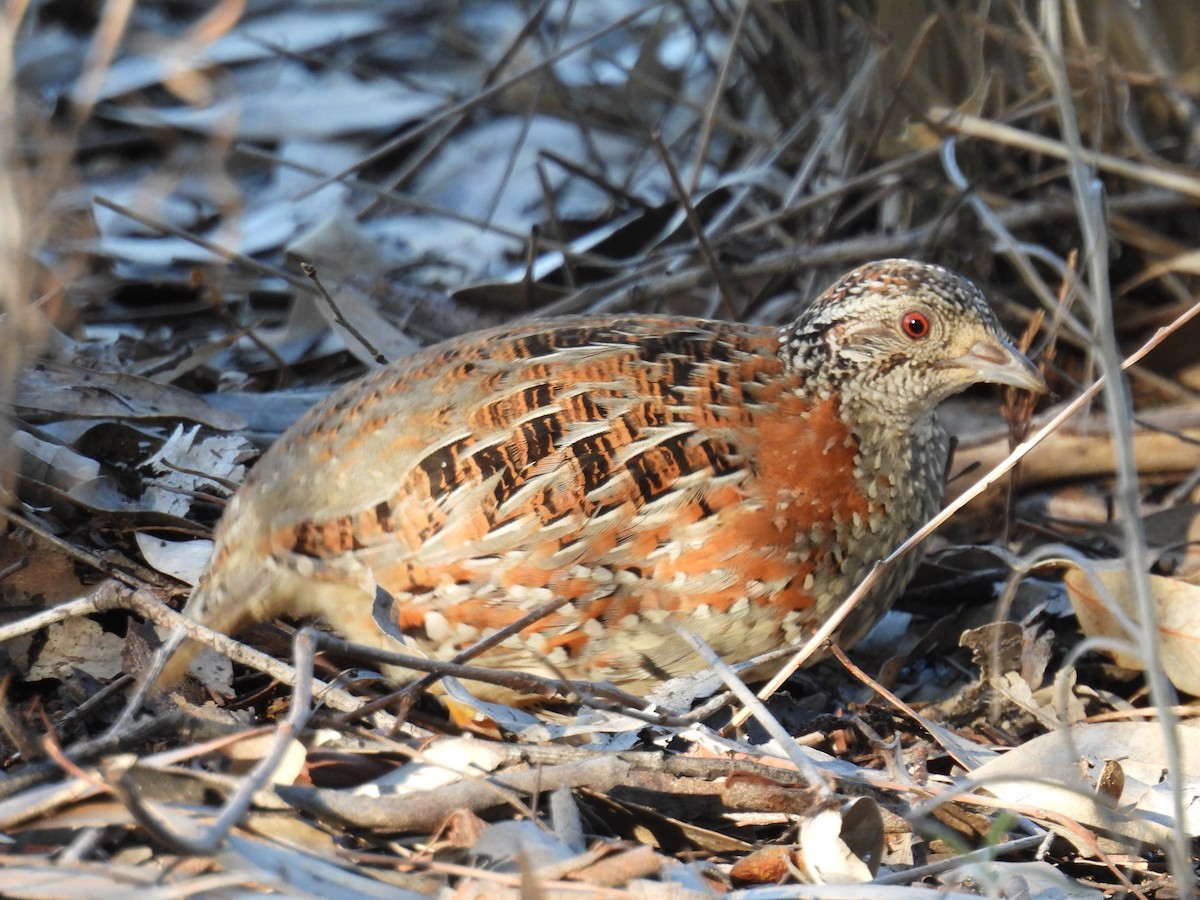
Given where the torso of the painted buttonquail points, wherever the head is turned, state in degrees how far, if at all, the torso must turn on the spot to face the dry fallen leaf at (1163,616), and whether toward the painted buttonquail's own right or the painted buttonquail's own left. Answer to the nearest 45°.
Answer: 0° — it already faces it

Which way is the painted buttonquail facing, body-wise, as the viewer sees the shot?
to the viewer's right
